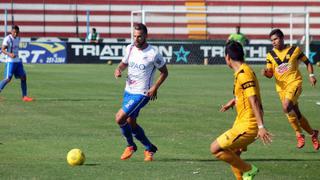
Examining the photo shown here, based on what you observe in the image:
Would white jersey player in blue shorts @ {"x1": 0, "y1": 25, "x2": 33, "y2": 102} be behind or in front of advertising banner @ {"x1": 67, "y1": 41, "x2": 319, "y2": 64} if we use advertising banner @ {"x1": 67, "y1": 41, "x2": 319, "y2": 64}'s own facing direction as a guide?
in front

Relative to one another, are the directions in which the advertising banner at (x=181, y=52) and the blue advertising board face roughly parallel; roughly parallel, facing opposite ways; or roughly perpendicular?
roughly parallel

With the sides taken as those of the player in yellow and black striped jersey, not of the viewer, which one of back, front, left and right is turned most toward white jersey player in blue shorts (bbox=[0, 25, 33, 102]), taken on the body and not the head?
right

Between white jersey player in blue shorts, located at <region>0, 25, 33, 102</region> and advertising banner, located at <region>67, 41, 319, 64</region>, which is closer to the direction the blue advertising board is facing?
the white jersey player in blue shorts

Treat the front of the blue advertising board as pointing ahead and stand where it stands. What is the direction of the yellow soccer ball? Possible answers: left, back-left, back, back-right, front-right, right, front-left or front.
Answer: front

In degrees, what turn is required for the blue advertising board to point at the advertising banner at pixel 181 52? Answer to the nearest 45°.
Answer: approximately 90° to its left

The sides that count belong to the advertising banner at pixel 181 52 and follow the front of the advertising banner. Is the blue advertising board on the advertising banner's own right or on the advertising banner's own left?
on the advertising banner's own right

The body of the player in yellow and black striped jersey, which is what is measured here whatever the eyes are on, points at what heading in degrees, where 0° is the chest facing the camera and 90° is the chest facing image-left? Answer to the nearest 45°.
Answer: approximately 45°

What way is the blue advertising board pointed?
toward the camera

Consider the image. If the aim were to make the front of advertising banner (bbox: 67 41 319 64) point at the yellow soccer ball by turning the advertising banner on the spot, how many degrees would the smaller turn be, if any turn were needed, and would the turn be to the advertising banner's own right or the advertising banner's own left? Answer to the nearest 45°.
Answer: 0° — it already faces it

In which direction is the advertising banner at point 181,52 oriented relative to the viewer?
toward the camera

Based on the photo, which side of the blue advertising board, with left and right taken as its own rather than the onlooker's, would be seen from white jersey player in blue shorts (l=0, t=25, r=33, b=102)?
front

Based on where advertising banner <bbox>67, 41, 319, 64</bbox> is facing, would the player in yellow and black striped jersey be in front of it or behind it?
in front

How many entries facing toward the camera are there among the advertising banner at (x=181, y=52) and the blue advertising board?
2
